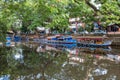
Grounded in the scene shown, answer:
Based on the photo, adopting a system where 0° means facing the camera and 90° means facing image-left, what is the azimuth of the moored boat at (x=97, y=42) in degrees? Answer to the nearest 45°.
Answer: approximately 270°
